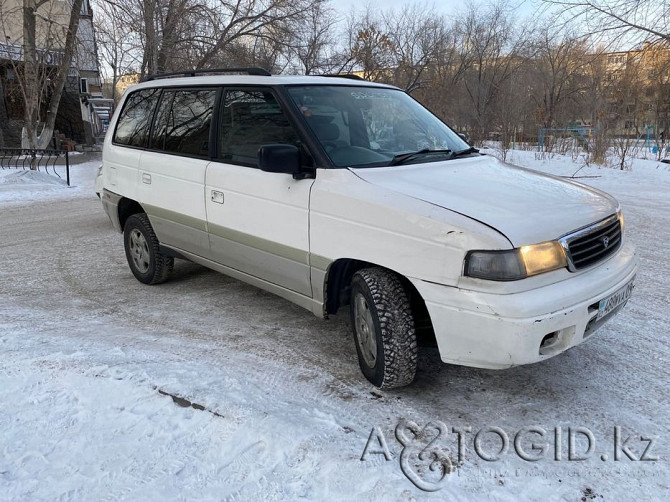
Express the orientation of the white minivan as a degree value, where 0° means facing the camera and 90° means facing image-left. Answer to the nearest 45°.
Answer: approximately 315°

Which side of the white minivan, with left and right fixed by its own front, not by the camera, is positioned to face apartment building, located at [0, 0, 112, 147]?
back

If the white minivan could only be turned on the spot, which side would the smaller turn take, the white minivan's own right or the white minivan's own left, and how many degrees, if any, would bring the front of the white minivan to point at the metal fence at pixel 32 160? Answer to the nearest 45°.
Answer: approximately 180°
